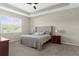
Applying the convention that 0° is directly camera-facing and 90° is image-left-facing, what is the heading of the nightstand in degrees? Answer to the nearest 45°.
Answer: approximately 45°

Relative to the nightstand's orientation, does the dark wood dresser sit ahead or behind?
ahead
